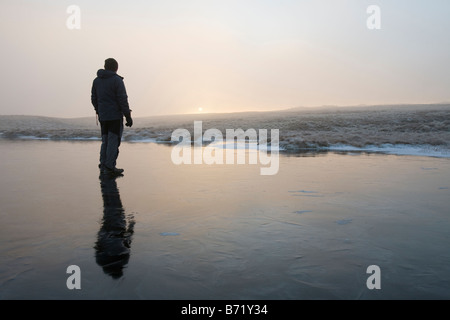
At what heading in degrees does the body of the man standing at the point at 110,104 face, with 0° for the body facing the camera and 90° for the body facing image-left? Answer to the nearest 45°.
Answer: approximately 225°
